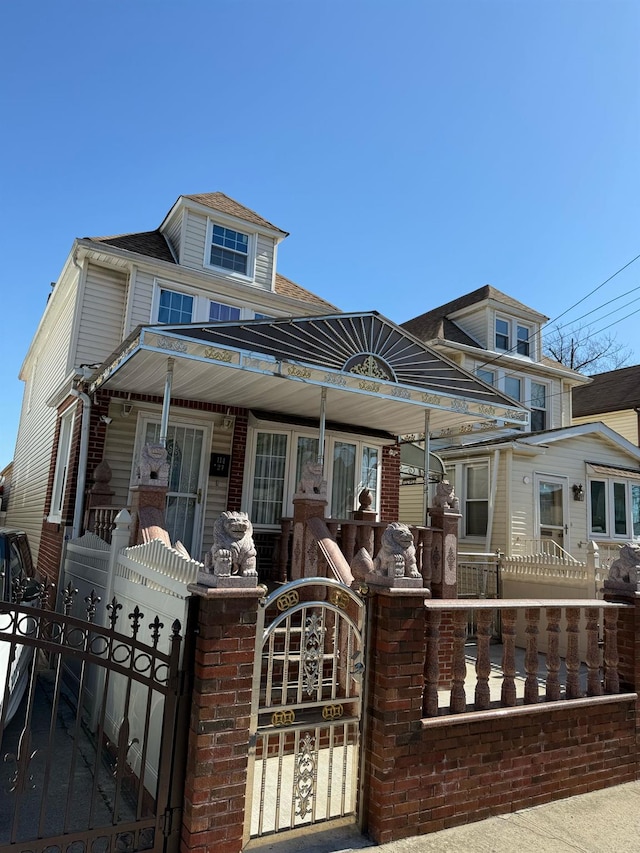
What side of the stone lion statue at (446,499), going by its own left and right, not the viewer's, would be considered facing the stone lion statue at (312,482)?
right

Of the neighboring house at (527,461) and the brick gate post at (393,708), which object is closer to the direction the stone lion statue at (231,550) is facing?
the brick gate post

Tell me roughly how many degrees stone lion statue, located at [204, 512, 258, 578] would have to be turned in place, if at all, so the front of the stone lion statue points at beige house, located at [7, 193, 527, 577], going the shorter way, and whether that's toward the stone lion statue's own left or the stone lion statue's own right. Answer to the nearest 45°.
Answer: approximately 135° to the stone lion statue's own left

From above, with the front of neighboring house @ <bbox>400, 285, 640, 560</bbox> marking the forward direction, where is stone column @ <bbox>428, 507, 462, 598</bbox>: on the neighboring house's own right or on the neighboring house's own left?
on the neighboring house's own right

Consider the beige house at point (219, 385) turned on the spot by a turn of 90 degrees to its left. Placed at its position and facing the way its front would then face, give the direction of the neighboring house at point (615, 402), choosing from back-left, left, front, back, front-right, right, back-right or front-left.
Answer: front

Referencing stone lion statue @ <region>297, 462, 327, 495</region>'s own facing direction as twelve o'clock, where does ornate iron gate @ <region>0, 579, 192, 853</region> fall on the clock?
The ornate iron gate is roughly at 2 o'clock from the stone lion statue.

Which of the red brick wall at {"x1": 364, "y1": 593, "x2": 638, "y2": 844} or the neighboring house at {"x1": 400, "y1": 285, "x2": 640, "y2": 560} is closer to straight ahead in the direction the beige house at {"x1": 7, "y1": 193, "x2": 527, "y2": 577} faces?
the red brick wall

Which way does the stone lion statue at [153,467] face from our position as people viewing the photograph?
facing the viewer and to the right of the viewer

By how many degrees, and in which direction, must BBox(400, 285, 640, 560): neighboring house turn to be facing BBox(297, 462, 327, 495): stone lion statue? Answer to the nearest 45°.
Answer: approximately 45° to its right

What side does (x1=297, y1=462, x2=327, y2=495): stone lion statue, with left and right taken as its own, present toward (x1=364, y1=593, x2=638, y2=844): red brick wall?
front

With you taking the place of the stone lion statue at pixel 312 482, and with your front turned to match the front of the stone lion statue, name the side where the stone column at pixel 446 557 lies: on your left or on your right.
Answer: on your left

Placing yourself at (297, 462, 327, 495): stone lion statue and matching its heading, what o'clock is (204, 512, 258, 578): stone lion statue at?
(204, 512, 258, 578): stone lion statue is roughly at 2 o'clock from (297, 462, 327, 495): stone lion statue.
